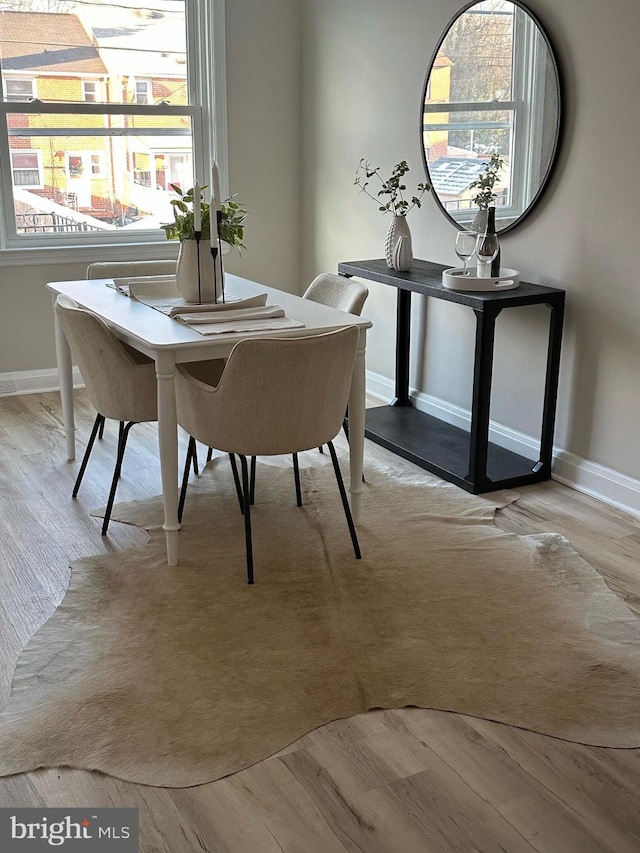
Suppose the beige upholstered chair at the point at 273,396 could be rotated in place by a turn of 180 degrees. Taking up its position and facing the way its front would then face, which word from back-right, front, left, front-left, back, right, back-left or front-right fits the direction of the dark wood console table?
left

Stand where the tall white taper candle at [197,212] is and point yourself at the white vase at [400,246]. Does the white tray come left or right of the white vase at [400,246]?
right

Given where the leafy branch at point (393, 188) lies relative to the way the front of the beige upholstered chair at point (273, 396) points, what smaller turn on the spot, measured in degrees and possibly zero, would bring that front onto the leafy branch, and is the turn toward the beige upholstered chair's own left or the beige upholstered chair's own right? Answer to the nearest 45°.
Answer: approximately 45° to the beige upholstered chair's own right

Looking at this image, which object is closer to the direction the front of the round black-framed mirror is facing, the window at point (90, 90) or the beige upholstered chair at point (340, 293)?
the beige upholstered chair

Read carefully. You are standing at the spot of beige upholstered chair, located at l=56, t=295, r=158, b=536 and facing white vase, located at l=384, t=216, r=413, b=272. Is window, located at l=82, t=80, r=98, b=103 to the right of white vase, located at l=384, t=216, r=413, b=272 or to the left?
left

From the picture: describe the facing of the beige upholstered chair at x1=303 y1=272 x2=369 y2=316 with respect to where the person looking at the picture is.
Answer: facing the viewer and to the left of the viewer

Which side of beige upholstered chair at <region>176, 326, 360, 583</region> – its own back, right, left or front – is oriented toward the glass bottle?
right

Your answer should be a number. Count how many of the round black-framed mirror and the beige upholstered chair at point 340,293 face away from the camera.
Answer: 0

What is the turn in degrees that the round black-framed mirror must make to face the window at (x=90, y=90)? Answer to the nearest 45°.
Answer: approximately 45° to its right

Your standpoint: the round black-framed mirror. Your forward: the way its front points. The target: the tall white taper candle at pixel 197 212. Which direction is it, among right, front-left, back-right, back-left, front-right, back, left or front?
front

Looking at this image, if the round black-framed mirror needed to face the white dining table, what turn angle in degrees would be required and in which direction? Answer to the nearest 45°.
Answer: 0° — it already faces it

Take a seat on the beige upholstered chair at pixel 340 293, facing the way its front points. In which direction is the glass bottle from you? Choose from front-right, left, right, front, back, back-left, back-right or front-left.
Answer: back-left

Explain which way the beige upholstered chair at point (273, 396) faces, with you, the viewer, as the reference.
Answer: facing away from the viewer and to the left of the viewer

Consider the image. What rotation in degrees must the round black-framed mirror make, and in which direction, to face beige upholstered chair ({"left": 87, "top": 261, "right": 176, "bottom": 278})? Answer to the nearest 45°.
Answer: approximately 45° to its right

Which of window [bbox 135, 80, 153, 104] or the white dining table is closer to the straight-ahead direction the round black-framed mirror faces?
the white dining table

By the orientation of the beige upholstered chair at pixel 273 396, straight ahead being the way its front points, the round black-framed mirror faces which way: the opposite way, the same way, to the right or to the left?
to the left

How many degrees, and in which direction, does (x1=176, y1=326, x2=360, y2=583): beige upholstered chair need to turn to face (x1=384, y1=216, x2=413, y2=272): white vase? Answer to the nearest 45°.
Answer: approximately 45° to its right
